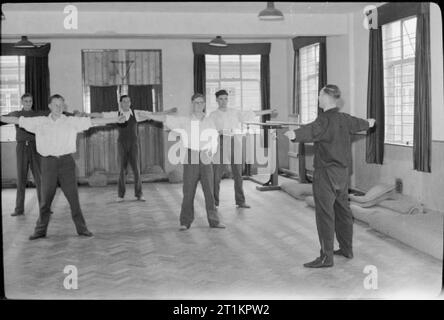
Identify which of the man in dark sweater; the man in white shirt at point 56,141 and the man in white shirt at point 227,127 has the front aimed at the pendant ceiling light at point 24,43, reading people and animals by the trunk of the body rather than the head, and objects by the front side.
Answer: the man in dark sweater

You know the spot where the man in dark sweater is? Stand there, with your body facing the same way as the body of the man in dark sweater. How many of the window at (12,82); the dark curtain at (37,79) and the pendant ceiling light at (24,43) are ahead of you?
3

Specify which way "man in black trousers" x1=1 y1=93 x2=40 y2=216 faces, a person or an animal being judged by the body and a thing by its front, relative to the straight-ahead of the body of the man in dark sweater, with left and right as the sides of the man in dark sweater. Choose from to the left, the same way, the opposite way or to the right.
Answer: the opposite way

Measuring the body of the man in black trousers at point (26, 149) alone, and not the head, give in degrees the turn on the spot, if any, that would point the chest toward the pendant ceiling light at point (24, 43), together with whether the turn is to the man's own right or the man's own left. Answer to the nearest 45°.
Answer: approximately 180°

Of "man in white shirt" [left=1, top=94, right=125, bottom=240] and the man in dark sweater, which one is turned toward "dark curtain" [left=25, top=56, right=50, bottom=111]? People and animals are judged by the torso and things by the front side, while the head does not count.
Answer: the man in dark sweater

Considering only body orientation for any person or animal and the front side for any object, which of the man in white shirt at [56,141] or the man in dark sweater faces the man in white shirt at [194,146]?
the man in dark sweater

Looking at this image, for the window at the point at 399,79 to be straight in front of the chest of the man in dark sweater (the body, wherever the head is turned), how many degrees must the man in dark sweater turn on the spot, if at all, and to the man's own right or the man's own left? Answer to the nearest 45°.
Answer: approximately 45° to the man's own right

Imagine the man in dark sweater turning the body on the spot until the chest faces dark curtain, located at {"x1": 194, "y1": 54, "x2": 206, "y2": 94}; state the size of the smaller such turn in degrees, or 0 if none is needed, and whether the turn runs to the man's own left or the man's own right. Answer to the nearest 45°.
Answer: approximately 45° to the man's own right

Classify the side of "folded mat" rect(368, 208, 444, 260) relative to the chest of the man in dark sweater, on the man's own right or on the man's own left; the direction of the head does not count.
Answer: on the man's own right

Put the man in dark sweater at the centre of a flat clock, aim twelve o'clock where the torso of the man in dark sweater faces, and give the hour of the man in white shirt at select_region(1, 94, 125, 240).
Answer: The man in white shirt is roughly at 11 o'clock from the man in dark sweater.

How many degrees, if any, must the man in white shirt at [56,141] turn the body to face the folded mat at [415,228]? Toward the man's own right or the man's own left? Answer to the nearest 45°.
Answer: approximately 90° to the man's own left

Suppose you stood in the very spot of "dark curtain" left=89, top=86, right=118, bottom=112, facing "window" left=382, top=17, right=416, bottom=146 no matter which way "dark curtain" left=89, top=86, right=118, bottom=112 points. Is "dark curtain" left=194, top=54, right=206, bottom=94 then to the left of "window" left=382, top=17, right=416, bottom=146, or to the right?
left

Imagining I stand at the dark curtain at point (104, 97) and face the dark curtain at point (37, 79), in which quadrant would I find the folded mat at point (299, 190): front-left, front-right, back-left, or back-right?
back-left

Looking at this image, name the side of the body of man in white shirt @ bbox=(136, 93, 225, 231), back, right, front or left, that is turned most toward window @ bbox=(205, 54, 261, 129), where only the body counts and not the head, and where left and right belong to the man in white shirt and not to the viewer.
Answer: back
